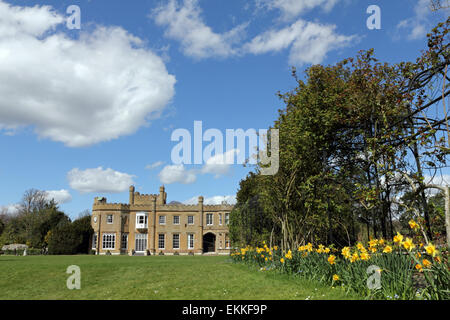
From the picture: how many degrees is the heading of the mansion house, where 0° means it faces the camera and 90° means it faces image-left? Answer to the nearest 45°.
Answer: approximately 0°
